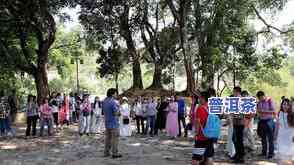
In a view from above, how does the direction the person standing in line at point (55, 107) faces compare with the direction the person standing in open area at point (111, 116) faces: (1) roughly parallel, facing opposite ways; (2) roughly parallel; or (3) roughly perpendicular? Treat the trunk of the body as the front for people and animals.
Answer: roughly perpendicular

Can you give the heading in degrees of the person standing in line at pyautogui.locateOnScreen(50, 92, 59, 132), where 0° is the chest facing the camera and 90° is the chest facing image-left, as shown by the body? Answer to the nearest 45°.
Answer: approximately 0°

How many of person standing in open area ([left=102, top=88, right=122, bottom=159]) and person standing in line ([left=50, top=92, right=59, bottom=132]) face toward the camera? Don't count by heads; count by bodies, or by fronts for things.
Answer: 1

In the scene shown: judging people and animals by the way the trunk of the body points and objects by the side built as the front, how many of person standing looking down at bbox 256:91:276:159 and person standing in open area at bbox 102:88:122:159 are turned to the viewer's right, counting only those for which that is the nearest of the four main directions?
1

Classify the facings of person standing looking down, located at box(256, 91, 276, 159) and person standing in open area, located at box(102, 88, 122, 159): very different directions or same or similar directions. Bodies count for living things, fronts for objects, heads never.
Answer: very different directions

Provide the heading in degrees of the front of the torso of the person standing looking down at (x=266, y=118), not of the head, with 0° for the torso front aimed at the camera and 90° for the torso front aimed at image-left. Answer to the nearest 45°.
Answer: approximately 45°

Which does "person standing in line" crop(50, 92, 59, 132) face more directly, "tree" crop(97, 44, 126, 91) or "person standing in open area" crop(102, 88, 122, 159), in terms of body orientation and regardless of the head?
the person standing in open area

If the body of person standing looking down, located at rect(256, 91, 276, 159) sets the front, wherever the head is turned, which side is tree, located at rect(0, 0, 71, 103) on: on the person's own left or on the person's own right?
on the person's own right

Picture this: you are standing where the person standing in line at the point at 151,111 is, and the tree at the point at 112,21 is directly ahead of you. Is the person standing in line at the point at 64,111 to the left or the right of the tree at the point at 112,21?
left
